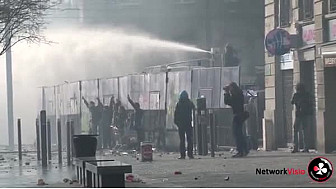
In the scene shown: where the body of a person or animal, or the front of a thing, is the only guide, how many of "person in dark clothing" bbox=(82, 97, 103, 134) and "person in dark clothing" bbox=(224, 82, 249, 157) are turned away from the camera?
1

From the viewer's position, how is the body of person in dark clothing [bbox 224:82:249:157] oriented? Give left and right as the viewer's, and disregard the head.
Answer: facing to the left of the viewer

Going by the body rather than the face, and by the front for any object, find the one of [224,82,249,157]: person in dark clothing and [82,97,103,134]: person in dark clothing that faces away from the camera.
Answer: [82,97,103,134]: person in dark clothing

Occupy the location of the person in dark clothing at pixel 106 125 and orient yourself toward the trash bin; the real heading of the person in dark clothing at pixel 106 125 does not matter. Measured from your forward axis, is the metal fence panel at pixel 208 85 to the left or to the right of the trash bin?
left

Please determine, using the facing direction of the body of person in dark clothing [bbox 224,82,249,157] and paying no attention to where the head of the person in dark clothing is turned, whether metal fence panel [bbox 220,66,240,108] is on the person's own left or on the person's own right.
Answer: on the person's own right

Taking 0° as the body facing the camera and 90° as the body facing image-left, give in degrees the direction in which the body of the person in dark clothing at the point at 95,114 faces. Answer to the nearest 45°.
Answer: approximately 180°

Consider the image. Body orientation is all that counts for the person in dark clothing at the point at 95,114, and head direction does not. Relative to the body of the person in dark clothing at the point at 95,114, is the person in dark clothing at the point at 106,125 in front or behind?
behind
